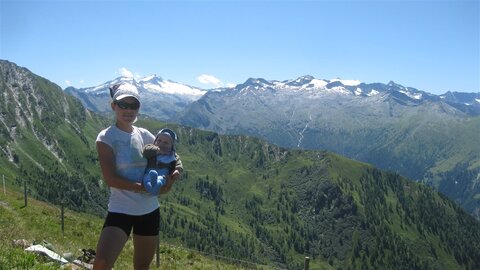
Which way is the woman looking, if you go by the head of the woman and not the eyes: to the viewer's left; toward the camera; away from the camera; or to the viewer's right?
toward the camera

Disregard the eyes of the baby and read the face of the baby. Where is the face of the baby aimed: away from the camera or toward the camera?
toward the camera

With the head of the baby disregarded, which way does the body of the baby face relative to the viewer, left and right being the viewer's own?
facing the viewer and to the left of the viewer
